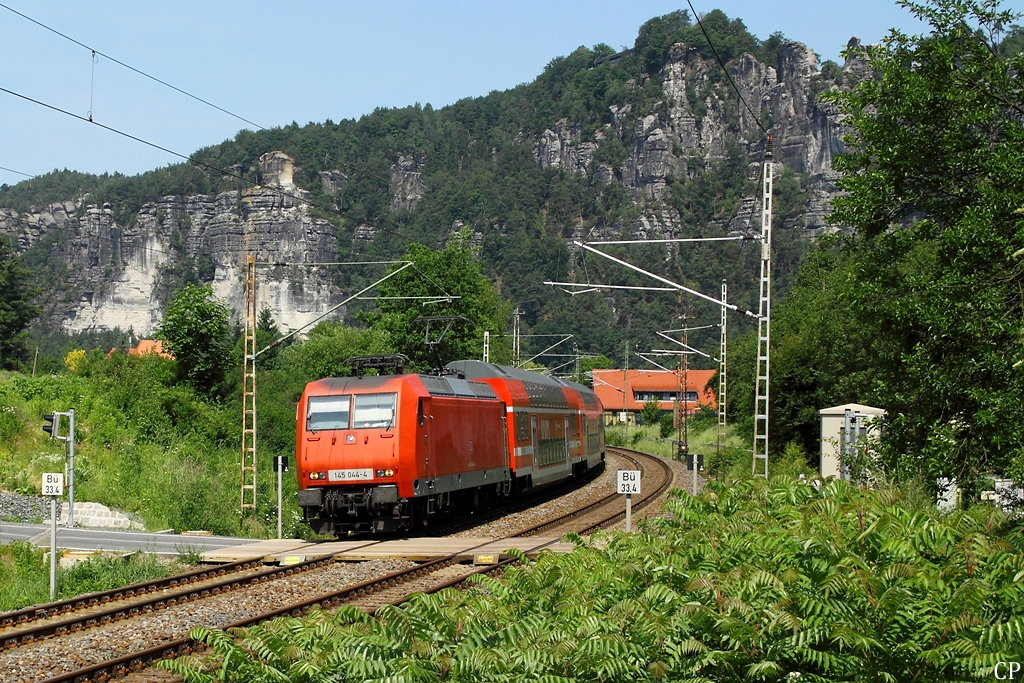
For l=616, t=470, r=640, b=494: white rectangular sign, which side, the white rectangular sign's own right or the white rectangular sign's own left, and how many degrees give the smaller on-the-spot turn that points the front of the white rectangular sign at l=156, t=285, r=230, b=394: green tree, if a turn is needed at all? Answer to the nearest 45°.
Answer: approximately 135° to the white rectangular sign's own right

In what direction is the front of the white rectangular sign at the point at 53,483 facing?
toward the camera

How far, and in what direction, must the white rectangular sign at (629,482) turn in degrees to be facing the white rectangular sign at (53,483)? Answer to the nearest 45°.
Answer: approximately 90° to its right

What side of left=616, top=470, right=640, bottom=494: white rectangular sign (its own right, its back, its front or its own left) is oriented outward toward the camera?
front

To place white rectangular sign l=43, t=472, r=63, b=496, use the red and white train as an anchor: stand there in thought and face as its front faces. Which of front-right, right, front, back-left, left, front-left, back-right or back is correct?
front

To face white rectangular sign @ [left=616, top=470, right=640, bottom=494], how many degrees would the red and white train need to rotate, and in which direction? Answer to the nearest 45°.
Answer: approximately 90° to its left

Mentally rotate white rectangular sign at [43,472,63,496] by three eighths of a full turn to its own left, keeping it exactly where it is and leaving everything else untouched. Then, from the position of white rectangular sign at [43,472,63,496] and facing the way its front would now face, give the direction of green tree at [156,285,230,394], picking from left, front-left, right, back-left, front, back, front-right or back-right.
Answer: front-left

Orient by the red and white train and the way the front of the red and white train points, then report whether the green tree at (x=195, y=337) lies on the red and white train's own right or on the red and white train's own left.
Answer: on the red and white train's own right

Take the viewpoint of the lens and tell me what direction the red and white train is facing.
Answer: facing the viewer and to the left of the viewer
